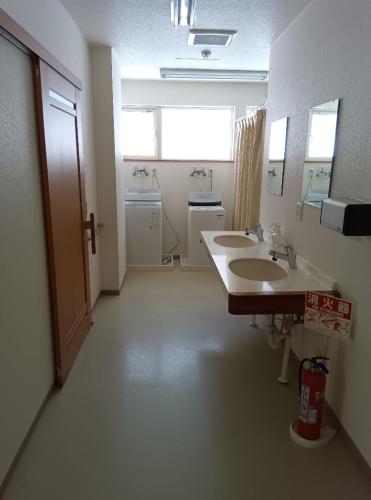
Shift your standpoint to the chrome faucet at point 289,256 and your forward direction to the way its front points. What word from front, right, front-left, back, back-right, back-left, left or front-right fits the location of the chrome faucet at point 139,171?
front-right

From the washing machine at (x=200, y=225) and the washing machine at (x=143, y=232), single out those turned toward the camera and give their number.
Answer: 2

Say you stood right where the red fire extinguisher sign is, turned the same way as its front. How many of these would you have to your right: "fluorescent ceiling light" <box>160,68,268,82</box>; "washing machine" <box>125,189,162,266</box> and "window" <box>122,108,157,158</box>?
3

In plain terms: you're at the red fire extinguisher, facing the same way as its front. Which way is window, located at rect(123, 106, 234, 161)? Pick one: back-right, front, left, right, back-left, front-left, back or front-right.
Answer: right

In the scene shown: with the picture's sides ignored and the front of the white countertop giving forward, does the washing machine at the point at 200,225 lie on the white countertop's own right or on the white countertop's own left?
on the white countertop's own right

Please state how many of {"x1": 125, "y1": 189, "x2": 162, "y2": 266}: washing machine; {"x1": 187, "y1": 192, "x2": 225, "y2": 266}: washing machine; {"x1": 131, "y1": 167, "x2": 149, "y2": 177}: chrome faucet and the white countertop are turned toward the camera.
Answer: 3

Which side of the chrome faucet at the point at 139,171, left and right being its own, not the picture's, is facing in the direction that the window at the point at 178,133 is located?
left

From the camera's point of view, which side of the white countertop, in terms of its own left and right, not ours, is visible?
left

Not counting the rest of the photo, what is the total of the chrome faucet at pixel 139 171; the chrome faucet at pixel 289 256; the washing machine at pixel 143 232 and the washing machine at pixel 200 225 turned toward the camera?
3

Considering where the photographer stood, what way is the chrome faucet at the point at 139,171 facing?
facing the viewer

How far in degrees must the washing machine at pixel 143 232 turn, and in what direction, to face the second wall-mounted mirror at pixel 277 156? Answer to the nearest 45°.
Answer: approximately 45° to its left

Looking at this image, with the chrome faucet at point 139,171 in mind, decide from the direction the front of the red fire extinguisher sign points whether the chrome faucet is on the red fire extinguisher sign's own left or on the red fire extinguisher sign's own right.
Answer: on the red fire extinguisher sign's own right

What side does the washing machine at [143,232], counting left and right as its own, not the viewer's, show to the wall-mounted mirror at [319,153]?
front

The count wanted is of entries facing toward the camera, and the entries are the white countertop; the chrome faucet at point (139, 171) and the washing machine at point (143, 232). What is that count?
2

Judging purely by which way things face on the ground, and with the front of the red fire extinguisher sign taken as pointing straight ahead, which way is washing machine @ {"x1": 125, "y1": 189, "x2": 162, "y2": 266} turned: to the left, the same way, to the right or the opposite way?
to the left
